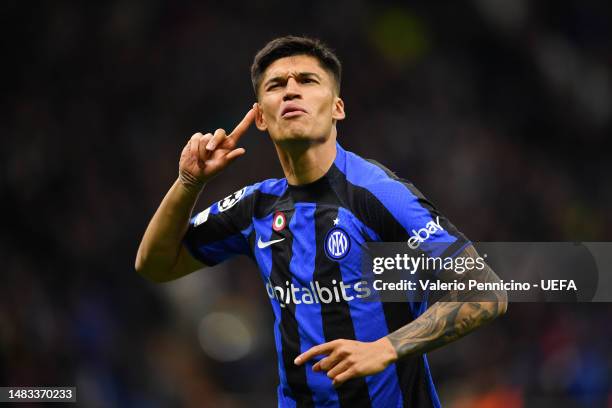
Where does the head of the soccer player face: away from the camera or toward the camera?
toward the camera

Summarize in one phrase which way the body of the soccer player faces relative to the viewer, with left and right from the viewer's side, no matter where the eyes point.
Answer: facing the viewer and to the left of the viewer
